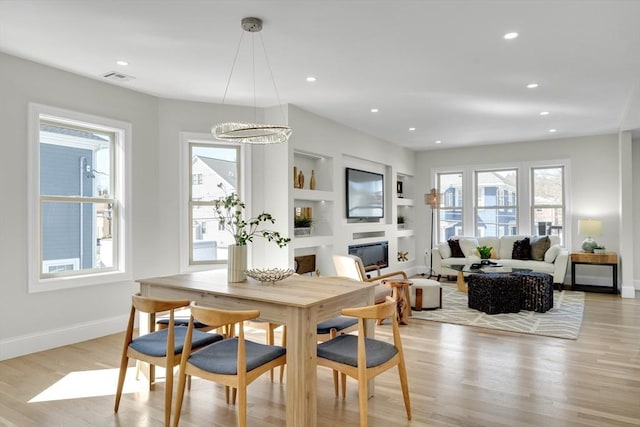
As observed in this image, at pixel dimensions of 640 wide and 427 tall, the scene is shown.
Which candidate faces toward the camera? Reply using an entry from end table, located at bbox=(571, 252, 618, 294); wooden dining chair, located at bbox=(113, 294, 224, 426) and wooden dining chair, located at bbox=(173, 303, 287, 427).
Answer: the end table

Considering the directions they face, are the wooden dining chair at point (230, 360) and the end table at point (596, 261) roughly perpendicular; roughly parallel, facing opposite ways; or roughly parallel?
roughly parallel, facing opposite ways

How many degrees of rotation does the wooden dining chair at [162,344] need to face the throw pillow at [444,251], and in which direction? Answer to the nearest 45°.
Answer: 0° — it already faces it

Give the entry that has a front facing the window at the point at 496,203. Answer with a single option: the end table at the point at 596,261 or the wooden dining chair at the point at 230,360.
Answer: the wooden dining chair

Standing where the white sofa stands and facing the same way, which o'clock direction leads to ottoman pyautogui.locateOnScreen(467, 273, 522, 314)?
The ottoman is roughly at 12 o'clock from the white sofa.

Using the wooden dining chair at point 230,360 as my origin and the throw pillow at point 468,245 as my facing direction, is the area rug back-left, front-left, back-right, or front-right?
front-right

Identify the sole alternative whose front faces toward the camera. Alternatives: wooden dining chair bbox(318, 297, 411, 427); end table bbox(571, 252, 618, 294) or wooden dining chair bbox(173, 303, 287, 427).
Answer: the end table

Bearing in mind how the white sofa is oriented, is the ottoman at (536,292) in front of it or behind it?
in front

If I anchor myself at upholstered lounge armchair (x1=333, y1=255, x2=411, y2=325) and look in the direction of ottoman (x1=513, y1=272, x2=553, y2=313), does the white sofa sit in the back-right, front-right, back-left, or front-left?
front-left

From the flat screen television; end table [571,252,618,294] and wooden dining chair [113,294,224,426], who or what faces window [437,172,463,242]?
the wooden dining chair

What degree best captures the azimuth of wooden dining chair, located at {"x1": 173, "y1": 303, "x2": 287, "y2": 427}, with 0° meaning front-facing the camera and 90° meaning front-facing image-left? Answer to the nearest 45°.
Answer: approximately 225°

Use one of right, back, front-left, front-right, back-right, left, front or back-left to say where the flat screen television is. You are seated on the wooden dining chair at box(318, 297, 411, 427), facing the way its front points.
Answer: front-right

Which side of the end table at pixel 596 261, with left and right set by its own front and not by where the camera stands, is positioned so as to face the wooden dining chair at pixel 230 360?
front

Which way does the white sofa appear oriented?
toward the camera

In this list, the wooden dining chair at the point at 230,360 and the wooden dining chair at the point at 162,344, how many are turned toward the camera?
0

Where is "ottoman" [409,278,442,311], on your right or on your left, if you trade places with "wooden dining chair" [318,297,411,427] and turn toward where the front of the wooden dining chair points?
on your right

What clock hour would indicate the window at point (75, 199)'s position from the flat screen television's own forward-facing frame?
The window is roughly at 3 o'clock from the flat screen television.

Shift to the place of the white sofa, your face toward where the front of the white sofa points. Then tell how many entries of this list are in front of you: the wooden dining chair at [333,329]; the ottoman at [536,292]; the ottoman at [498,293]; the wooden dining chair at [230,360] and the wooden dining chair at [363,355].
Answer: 5

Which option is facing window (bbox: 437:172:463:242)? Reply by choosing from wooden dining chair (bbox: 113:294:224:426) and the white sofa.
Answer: the wooden dining chair

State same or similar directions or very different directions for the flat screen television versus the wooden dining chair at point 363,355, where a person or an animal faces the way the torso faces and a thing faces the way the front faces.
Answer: very different directions

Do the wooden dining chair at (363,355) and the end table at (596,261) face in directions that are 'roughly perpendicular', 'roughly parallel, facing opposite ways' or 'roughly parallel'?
roughly perpendicular

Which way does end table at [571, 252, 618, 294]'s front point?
toward the camera

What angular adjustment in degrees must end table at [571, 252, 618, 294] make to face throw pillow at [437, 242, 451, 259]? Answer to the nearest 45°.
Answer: approximately 90° to its right

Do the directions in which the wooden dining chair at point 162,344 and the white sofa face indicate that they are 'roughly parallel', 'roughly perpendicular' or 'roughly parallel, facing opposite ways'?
roughly parallel, facing opposite ways
